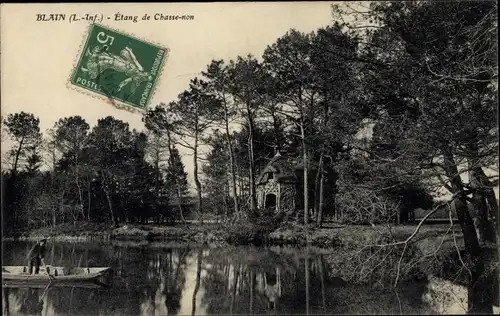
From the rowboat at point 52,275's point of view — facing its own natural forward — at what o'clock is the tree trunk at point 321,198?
The tree trunk is roughly at 11 o'clock from the rowboat.

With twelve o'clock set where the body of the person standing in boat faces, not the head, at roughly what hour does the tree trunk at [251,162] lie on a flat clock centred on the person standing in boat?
The tree trunk is roughly at 11 o'clock from the person standing in boat.

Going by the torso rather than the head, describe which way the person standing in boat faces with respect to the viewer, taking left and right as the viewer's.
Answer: facing to the right of the viewer

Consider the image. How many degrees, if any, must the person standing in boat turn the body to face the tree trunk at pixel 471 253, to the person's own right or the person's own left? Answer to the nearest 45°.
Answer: approximately 45° to the person's own right

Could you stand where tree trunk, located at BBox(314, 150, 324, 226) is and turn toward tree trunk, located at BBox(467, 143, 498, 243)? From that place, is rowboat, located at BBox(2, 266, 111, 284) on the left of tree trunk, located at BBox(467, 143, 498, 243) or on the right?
right

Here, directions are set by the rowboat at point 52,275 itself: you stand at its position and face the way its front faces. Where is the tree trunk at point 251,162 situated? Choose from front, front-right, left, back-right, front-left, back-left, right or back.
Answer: front-left

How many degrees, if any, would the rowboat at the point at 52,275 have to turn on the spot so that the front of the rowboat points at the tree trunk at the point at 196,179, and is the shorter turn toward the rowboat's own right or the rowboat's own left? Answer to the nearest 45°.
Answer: approximately 45° to the rowboat's own left

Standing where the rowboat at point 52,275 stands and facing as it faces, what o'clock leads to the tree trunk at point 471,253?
The tree trunk is roughly at 1 o'clock from the rowboat.

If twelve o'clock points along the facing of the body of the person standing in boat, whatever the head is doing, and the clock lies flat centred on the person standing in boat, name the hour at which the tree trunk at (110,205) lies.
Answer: The tree trunk is roughly at 10 o'clock from the person standing in boat.

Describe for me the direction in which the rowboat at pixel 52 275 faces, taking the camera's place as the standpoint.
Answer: facing to the right of the viewer
